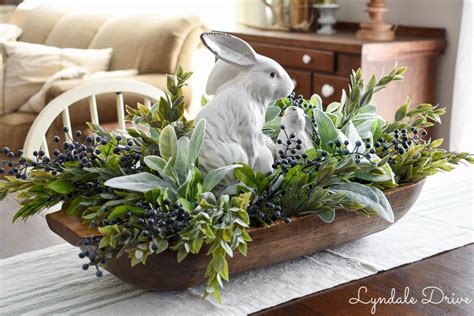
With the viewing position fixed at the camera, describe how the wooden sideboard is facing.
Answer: facing the viewer and to the left of the viewer

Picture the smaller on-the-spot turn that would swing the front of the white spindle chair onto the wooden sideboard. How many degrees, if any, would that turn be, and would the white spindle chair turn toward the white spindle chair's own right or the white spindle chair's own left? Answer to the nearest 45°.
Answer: approximately 90° to the white spindle chair's own left

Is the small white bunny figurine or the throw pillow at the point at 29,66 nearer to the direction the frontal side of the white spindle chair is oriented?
the small white bunny figurine

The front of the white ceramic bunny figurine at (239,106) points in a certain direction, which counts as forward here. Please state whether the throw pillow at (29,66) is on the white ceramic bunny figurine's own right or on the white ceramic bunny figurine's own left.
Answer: on the white ceramic bunny figurine's own left

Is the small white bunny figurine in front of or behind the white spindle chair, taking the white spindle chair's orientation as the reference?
in front

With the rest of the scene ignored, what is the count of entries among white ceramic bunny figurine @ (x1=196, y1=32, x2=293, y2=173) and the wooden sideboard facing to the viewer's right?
1

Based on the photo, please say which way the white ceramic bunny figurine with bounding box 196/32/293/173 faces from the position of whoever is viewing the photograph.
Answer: facing to the right of the viewer

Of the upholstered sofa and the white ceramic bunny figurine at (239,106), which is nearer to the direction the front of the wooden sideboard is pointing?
the white ceramic bunny figurine

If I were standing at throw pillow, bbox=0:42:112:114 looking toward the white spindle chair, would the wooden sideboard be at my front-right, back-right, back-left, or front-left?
front-left

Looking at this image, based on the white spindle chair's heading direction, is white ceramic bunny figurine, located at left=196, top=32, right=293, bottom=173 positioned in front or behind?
in front

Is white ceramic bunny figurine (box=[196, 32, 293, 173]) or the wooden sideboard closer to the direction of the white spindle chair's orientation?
the white ceramic bunny figurine
